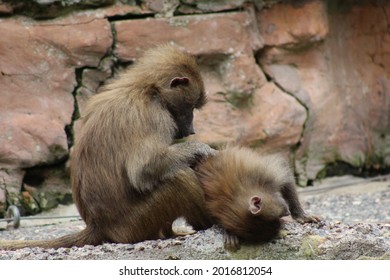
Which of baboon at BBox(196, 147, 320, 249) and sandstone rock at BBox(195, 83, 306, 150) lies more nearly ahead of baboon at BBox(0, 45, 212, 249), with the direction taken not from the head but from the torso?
the baboon

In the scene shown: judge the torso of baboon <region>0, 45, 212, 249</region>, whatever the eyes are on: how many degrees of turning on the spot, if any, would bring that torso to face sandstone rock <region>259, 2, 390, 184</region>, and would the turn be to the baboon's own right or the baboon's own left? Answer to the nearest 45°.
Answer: approximately 45° to the baboon's own left

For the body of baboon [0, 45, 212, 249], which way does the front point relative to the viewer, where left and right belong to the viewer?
facing to the right of the viewer

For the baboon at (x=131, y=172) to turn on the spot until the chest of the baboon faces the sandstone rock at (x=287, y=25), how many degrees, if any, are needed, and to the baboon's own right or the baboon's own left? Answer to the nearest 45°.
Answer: approximately 45° to the baboon's own left

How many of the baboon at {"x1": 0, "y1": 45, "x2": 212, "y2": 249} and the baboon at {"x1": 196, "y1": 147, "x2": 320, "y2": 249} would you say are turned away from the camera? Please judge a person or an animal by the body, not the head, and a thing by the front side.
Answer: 0
